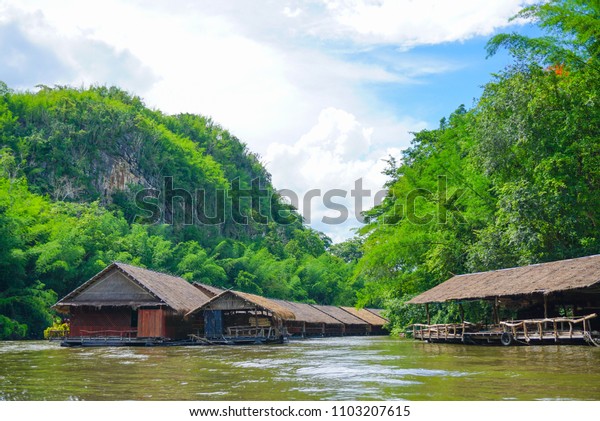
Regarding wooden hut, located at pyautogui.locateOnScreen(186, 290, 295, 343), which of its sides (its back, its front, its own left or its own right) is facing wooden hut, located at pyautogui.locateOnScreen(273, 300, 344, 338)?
back

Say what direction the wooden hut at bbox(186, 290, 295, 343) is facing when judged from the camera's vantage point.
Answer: facing the viewer

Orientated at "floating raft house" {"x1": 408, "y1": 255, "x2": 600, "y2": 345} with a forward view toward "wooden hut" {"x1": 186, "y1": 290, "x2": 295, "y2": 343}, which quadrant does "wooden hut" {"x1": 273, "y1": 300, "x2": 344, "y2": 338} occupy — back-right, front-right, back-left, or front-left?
front-right

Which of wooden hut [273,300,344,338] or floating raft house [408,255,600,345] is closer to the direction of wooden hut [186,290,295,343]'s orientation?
the floating raft house

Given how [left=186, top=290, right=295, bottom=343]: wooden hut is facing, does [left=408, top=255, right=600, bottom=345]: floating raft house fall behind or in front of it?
in front

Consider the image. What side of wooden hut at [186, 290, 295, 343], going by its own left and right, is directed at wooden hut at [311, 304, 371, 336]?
back
